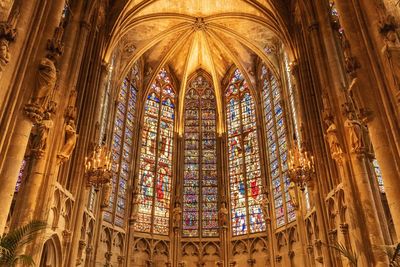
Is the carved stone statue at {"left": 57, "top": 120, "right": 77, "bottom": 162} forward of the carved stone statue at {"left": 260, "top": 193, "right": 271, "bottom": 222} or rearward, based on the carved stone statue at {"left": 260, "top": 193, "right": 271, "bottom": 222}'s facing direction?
forward

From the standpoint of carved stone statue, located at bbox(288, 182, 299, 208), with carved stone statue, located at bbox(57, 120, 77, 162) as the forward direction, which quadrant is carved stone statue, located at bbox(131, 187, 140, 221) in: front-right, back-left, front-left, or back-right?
front-right

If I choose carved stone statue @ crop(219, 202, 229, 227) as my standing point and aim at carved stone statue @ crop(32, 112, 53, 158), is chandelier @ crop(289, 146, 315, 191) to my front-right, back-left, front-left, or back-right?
front-left

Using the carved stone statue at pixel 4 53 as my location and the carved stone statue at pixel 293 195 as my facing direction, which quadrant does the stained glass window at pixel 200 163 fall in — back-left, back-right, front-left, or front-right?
front-left

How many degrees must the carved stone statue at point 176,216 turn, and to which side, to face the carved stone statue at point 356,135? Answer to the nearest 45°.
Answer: approximately 45° to its left

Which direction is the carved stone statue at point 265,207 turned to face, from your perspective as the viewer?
facing the viewer and to the left of the viewer

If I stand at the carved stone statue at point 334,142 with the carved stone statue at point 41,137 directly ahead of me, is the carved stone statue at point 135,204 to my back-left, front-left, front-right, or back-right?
front-right

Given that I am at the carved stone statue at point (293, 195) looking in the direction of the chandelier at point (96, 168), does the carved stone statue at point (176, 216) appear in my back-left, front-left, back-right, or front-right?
front-right

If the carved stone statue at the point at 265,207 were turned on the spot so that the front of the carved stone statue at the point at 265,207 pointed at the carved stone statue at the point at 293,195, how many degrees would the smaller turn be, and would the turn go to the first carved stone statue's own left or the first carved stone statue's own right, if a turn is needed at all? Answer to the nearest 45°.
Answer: approximately 90° to the first carved stone statue's own left

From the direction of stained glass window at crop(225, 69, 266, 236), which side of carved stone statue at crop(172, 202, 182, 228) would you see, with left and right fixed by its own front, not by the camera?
left

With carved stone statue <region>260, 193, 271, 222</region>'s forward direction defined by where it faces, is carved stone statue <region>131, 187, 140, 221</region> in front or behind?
in front

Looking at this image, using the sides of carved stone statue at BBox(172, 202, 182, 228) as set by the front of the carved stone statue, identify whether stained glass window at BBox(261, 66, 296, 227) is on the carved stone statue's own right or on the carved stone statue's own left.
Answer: on the carved stone statue's own left

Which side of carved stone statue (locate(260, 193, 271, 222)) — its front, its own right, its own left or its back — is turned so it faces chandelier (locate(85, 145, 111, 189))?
front

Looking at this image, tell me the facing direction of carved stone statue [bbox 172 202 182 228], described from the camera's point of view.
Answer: facing the viewer

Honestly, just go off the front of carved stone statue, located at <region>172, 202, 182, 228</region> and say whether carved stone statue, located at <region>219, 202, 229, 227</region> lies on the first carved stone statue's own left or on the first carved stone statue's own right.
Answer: on the first carved stone statue's own left
